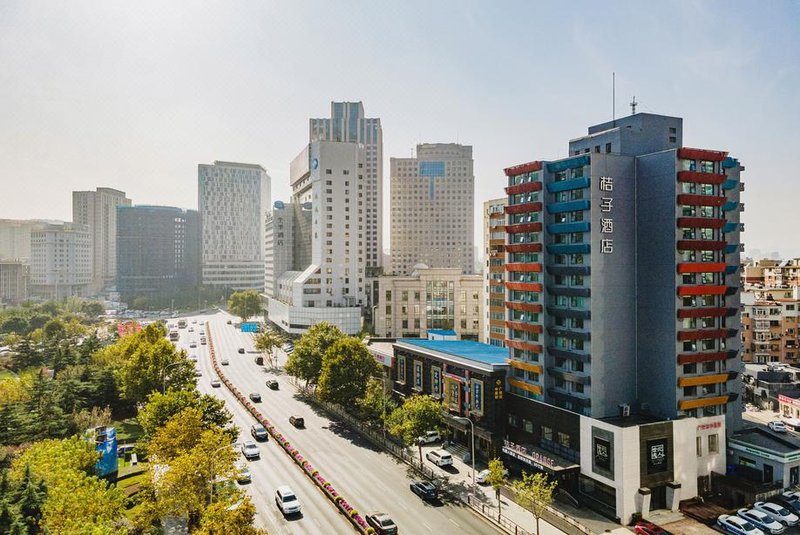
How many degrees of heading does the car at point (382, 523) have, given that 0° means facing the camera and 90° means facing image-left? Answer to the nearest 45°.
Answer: approximately 135°

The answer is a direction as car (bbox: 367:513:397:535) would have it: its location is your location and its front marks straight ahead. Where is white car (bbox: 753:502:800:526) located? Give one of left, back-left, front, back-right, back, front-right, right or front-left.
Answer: back-right

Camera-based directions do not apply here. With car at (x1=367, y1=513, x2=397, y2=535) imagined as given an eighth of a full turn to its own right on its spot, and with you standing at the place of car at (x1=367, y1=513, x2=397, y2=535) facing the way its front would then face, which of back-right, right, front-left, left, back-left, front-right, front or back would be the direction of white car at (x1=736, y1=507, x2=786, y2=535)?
right

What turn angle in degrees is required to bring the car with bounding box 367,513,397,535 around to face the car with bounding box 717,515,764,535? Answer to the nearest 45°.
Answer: approximately 135° to its right
